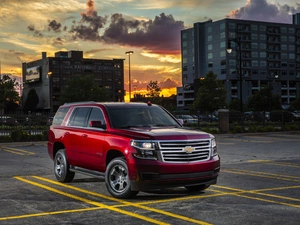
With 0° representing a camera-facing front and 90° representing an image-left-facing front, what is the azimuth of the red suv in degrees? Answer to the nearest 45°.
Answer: approximately 315°

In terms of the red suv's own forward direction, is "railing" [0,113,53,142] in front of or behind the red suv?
behind
